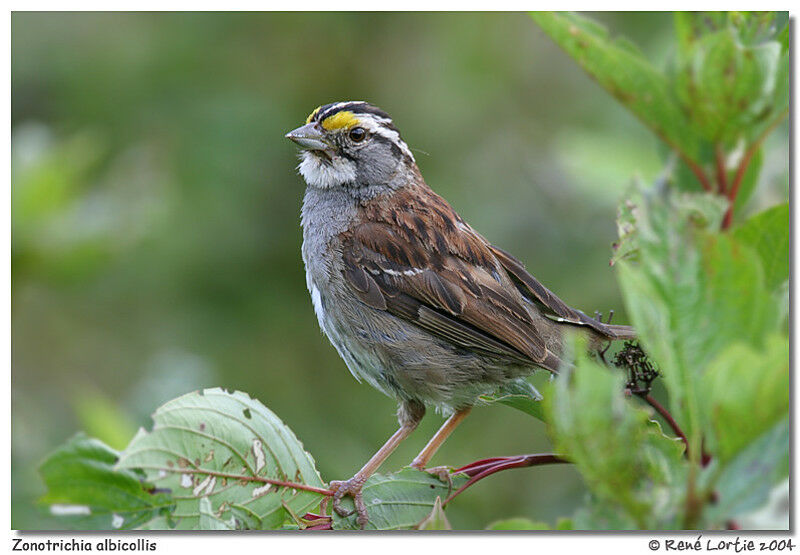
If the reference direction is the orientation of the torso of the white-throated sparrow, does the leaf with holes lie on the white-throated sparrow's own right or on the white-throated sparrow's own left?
on the white-throated sparrow's own left

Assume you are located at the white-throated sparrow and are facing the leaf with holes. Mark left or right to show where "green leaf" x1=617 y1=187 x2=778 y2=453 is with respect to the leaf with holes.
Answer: left

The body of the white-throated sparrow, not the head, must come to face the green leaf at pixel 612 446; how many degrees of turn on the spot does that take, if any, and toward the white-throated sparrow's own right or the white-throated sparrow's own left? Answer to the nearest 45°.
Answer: approximately 90° to the white-throated sparrow's own left

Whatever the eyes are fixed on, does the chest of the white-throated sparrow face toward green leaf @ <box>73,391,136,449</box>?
yes

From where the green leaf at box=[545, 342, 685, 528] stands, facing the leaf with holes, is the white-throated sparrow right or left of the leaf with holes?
right

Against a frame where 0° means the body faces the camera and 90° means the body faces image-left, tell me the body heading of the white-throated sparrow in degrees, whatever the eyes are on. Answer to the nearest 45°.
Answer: approximately 90°

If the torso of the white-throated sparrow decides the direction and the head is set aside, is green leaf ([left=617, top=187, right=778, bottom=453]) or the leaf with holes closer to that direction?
the leaf with holes

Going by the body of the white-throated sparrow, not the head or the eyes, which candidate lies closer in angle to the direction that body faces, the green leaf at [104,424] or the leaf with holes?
the leaf with holes
